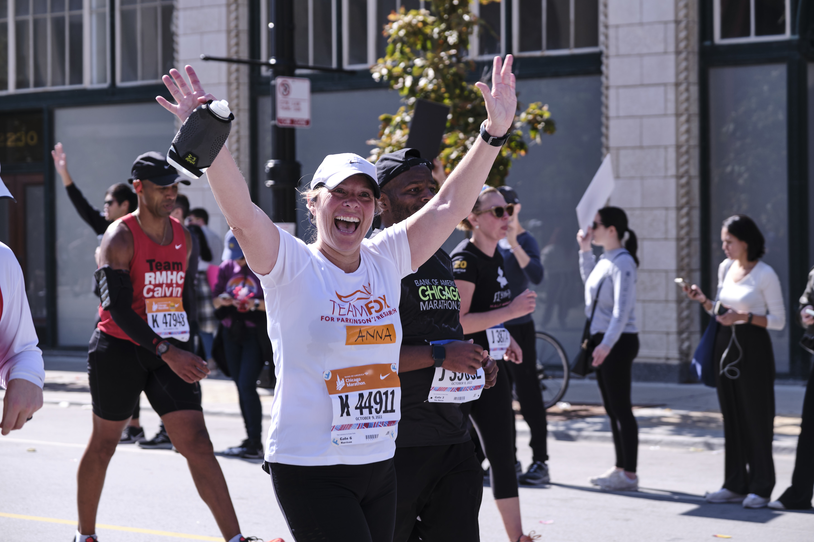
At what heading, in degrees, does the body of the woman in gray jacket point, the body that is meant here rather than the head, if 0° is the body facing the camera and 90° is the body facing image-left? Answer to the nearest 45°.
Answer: approximately 90°

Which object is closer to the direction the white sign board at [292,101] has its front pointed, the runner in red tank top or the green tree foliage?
the runner in red tank top

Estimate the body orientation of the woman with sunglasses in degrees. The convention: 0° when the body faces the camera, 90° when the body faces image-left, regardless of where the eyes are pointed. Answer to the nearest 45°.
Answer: approximately 315°

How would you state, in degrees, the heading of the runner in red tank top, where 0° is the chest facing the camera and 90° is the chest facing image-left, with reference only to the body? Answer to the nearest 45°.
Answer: approximately 315°

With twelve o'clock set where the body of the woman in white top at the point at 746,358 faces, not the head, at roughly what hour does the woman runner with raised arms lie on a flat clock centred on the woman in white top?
The woman runner with raised arms is roughly at 11 o'clock from the woman in white top.

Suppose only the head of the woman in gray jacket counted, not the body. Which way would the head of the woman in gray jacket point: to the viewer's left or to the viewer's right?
to the viewer's left

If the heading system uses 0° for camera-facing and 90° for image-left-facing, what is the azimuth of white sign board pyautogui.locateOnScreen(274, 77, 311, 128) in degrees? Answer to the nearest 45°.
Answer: approximately 0°
